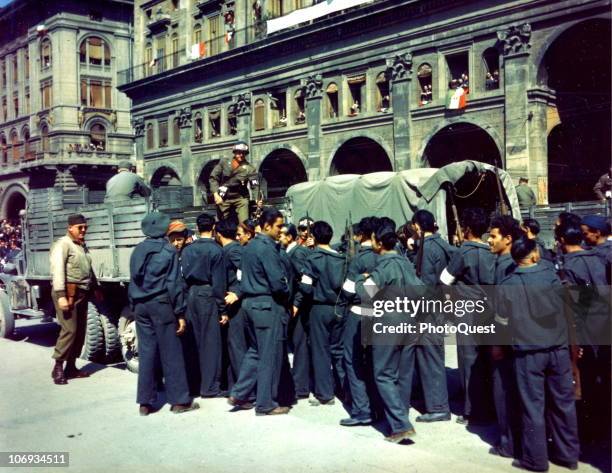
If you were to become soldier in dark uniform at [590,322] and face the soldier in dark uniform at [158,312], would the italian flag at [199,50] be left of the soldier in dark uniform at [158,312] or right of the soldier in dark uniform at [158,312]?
right

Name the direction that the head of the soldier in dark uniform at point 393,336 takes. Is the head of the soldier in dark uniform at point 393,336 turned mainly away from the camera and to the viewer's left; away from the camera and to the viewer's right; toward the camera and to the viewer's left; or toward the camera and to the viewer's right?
away from the camera and to the viewer's left

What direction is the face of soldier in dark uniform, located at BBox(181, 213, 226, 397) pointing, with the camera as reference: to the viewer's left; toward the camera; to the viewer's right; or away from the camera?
away from the camera

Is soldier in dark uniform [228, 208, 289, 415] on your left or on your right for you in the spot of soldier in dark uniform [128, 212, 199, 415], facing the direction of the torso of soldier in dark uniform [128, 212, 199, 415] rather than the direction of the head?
on your right

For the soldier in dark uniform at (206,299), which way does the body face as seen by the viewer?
away from the camera

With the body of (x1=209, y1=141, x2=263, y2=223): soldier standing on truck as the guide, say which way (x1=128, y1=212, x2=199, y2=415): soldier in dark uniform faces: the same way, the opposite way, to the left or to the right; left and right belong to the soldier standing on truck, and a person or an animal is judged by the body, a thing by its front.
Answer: the opposite way
